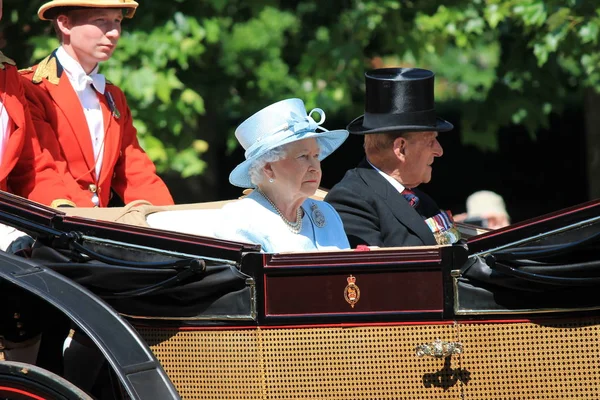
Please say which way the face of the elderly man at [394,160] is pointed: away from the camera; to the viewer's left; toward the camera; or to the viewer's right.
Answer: to the viewer's right

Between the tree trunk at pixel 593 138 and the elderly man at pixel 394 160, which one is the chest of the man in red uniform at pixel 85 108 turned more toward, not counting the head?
the elderly man

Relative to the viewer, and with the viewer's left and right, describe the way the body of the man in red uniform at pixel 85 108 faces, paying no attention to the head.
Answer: facing the viewer and to the right of the viewer

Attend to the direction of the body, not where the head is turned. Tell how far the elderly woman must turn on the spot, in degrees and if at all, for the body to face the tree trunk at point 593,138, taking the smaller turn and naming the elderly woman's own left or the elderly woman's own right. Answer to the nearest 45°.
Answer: approximately 90° to the elderly woman's own left

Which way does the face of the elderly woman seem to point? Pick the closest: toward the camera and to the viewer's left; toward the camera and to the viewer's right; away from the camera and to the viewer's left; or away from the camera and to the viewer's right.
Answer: toward the camera and to the viewer's right

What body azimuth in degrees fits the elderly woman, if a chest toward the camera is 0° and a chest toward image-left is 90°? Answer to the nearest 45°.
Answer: approximately 315°

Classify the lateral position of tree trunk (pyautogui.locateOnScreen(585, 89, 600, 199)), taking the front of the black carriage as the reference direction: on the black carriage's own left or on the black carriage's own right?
on the black carriage's own left

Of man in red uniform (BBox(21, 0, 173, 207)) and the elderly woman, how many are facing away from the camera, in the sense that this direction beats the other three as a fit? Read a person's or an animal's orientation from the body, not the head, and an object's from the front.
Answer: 0

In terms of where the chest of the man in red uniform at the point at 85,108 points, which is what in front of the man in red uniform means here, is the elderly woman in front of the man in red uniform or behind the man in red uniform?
in front

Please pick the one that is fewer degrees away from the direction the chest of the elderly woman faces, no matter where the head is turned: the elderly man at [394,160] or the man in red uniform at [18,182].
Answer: the elderly man

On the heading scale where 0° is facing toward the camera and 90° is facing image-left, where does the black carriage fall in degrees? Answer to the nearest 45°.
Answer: approximately 270°

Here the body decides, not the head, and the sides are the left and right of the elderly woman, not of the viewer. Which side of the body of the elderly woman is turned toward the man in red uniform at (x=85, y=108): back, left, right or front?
back

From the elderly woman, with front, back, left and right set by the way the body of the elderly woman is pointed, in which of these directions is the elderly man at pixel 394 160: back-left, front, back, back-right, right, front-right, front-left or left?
left
